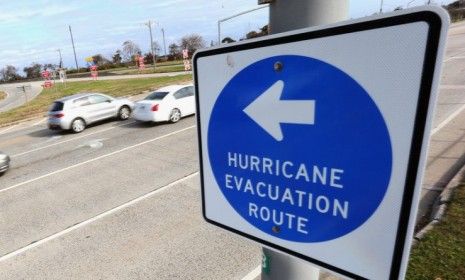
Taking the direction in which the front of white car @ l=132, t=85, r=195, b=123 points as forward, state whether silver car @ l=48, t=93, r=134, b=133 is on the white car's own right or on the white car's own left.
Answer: on the white car's own left
